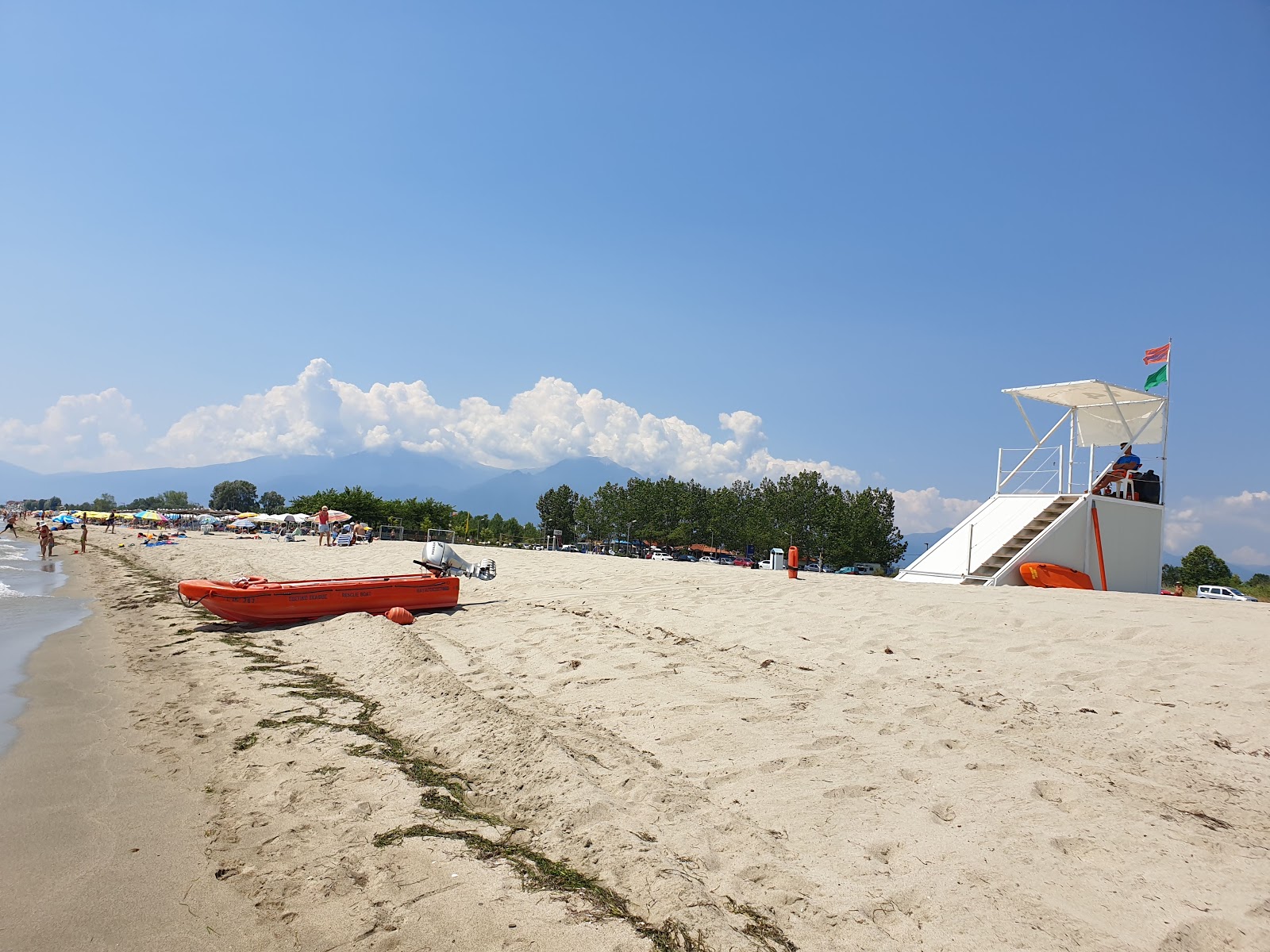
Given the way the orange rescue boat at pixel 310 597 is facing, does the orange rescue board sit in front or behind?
behind

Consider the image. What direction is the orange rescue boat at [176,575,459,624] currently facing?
to the viewer's left

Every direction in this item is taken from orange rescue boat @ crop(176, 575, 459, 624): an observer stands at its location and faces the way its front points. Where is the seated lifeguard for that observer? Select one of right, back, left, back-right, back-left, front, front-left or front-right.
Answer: back
